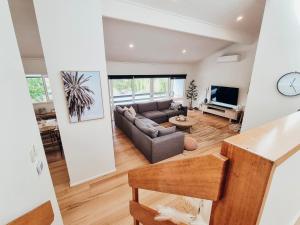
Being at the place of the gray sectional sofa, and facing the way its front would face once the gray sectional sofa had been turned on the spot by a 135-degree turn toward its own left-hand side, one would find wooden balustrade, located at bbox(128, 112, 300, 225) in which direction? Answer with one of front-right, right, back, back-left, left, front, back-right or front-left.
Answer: back-left

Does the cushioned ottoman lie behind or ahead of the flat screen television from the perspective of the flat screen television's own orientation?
ahead

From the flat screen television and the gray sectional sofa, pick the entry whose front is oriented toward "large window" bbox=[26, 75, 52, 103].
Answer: the flat screen television

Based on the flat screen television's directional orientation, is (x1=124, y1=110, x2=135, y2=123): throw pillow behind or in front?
in front

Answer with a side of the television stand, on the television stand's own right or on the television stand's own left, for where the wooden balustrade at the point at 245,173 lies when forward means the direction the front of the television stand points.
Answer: on the television stand's own left

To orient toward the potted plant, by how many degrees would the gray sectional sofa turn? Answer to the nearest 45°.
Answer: approximately 45° to its left

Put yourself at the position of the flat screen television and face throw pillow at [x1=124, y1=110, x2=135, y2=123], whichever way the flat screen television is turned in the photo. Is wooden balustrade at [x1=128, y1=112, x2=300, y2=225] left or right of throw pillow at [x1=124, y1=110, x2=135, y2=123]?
left

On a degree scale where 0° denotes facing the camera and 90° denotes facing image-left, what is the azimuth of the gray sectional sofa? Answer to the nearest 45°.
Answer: approximately 270°

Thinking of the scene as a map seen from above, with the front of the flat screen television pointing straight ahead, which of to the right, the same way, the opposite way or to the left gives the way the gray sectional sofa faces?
the opposite way

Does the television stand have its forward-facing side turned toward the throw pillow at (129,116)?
yes

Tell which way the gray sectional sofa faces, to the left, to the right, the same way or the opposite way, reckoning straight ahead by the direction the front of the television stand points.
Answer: the opposite way
